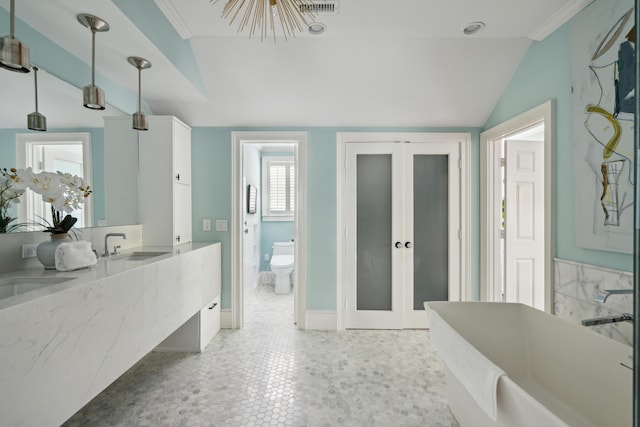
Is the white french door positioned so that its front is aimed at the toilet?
no

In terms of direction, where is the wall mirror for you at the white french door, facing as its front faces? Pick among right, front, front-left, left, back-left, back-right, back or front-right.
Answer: front-right

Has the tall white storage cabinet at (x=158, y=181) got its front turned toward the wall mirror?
no

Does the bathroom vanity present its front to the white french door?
no

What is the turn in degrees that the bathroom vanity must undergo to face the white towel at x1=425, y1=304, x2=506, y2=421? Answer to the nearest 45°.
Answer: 0° — it already faces it

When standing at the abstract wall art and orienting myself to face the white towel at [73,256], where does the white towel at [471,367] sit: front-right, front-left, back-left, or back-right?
front-left

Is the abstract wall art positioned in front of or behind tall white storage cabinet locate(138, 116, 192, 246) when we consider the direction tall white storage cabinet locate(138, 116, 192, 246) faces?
in front

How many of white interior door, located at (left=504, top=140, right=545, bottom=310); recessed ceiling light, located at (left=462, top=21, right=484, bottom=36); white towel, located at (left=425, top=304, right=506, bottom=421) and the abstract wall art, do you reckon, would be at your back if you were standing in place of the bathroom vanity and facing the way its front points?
0

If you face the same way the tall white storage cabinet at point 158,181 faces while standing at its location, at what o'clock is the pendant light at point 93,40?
The pendant light is roughly at 2 o'clock from the tall white storage cabinet.

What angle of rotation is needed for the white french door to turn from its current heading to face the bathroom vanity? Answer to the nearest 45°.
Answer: approximately 45° to its right

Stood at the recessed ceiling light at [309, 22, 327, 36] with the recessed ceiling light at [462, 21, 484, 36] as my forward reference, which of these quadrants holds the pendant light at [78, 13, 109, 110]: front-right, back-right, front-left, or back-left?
back-right

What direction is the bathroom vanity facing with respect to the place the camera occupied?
facing the viewer and to the right of the viewer

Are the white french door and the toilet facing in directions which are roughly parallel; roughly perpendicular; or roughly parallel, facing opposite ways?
roughly parallel

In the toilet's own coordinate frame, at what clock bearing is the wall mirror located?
The wall mirror is roughly at 1 o'clock from the toilet.

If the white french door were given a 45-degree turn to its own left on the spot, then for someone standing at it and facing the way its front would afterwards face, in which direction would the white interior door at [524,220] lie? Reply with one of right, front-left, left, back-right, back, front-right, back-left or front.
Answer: front-left

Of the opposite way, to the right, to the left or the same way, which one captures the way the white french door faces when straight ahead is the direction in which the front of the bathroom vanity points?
to the right

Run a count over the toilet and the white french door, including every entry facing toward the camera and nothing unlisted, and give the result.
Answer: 2

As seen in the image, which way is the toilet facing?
toward the camera
